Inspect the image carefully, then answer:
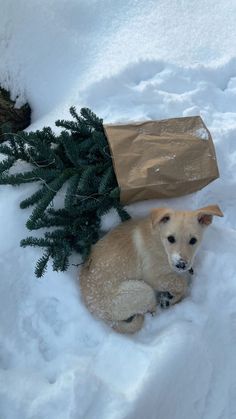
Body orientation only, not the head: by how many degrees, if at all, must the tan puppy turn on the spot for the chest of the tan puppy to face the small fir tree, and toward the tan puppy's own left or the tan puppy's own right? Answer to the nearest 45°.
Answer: approximately 135° to the tan puppy's own left

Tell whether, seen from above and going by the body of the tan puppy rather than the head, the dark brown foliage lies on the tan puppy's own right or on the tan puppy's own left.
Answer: on the tan puppy's own left

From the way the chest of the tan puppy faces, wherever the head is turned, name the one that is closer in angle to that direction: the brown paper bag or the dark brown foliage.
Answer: the brown paper bag

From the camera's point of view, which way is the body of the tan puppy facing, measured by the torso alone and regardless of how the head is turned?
to the viewer's right

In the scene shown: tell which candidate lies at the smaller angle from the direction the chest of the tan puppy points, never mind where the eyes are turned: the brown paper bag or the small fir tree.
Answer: the brown paper bag
